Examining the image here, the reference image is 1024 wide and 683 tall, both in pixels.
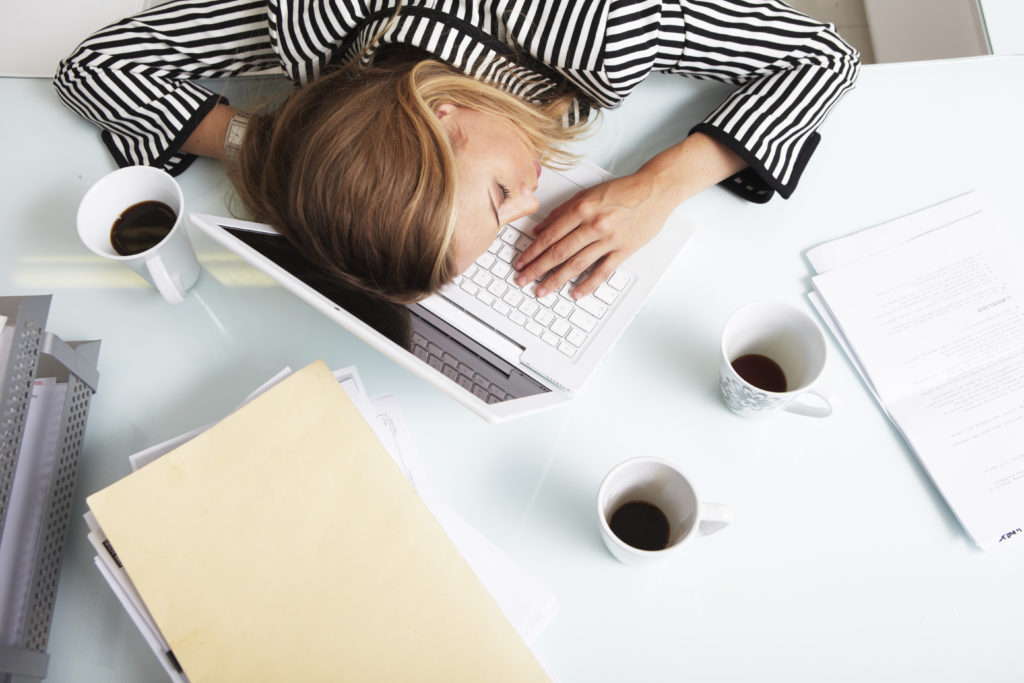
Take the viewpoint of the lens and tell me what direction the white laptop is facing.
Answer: facing away from the viewer and to the right of the viewer
